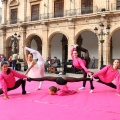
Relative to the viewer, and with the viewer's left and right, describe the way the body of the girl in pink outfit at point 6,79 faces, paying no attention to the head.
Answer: facing the viewer
